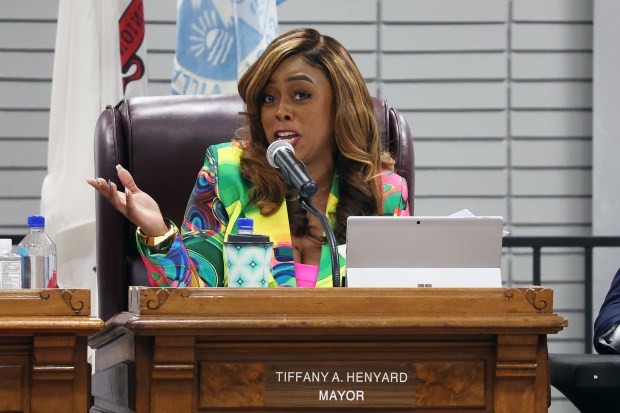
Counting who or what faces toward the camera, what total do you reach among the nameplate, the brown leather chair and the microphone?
2

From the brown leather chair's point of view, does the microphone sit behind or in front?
in front

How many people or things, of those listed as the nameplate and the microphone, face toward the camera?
1

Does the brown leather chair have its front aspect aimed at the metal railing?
no

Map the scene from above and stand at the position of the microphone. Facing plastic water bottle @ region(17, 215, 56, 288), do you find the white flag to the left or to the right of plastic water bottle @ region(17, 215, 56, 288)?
right

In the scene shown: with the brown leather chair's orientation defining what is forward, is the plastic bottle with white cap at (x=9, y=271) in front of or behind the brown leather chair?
in front

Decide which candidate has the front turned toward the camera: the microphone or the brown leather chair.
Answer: the brown leather chair

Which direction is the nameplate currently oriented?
toward the camera

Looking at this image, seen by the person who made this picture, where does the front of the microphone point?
facing away from the viewer and to the left of the viewer

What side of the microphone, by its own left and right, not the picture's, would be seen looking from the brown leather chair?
front

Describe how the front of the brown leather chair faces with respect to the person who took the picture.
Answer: facing the viewer
